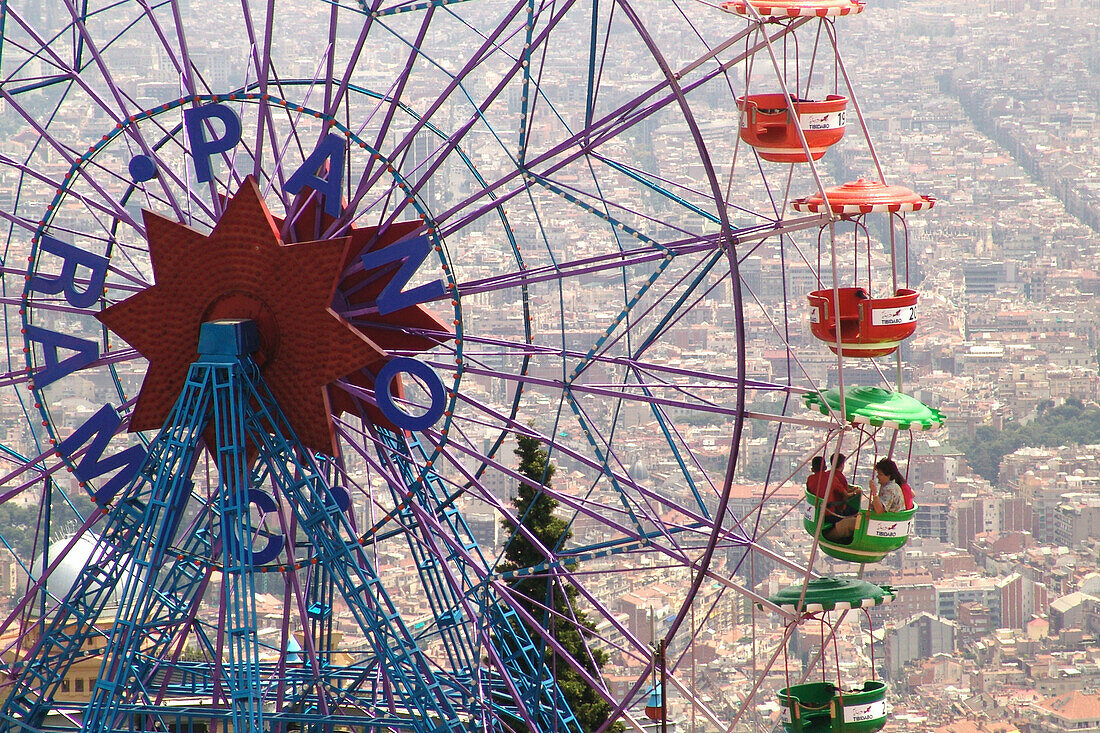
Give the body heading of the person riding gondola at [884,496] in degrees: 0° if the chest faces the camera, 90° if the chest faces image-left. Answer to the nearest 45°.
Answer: approximately 90°

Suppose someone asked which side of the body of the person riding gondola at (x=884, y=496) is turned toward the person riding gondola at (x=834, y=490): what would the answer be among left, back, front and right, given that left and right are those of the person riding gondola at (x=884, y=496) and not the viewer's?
front
